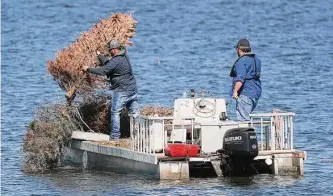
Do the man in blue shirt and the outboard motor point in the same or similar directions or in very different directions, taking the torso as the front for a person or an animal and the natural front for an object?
same or similar directions

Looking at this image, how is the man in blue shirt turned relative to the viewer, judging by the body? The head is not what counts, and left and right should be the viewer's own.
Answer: facing away from the viewer and to the left of the viewer

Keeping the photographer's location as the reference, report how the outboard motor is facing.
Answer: facing away from the viewer and to the left of the viewer

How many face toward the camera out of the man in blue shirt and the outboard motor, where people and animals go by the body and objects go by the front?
0

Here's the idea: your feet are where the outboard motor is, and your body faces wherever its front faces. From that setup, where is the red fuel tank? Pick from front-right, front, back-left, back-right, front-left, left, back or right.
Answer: front-left
